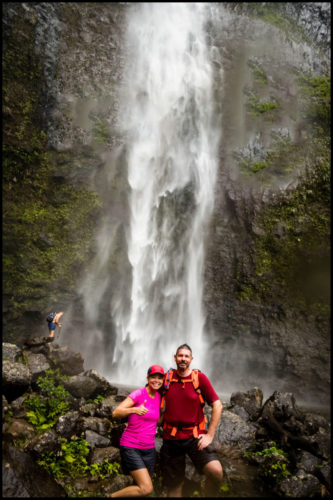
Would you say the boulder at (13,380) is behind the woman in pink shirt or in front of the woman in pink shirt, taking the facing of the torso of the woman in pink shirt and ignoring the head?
behind

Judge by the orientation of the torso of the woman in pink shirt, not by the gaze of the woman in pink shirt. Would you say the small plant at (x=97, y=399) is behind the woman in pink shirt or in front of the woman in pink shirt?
behind

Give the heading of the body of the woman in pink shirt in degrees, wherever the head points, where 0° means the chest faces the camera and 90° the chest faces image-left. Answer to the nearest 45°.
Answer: approximately 315°

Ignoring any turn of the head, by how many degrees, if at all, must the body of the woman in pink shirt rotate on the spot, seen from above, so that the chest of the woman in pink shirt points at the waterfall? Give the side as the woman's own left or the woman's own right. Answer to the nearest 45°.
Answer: approximately 135° to the woman's own left

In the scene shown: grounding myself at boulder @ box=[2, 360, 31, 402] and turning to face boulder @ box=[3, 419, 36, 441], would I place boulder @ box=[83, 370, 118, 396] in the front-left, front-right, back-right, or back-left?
back-left

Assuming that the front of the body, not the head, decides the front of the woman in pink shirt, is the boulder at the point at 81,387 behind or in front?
behind
